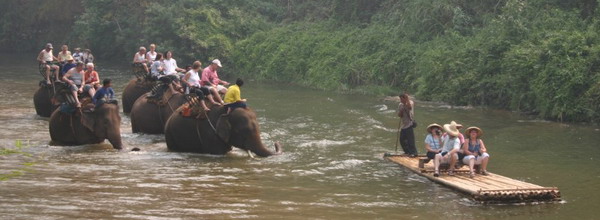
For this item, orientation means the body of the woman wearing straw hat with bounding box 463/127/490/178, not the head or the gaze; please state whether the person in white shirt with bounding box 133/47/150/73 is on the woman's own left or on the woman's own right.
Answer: on the woman's own right

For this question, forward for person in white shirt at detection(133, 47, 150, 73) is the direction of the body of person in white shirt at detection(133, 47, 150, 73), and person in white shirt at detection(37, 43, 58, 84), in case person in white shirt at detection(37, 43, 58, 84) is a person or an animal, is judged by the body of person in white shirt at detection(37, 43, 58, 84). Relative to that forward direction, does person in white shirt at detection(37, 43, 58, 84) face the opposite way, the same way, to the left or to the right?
the same way

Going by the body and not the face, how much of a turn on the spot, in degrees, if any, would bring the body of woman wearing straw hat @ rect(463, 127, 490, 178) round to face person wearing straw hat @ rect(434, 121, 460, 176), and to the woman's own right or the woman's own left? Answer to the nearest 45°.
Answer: approximately 90° to the woman's own right

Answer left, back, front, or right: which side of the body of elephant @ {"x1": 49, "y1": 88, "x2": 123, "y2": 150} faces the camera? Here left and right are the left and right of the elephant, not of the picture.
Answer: right

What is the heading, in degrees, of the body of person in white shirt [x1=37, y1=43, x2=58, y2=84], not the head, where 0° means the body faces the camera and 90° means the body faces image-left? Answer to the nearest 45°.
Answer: approximately 315°

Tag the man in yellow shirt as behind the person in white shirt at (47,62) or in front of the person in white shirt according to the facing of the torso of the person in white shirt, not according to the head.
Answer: in front

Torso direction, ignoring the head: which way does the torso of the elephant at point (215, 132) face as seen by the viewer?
to the viewer's right

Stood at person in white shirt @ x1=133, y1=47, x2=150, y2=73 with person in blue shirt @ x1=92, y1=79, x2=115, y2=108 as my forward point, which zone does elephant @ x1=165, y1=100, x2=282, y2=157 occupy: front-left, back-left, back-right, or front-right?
front-left

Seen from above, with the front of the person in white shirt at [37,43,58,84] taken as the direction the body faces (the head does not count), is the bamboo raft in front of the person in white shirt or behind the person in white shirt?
in front

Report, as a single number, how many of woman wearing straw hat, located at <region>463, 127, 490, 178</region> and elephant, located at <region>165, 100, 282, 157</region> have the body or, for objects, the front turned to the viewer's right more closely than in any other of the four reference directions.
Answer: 1

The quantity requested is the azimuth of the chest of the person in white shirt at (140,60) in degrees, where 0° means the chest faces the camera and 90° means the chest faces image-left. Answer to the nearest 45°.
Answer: approximately 315°

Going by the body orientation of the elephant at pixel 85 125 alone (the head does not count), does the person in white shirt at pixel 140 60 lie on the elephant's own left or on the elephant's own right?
on the elephant's own left

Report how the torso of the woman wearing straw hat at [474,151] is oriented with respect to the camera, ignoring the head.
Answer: toward the camera
